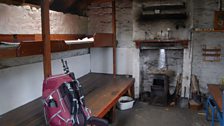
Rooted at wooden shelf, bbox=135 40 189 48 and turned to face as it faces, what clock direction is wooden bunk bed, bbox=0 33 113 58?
wooden bunk bed, bbox=0 33 113 58 is roughly at 1 o'clock from wooden shelf, bbox=135 40 189 48.

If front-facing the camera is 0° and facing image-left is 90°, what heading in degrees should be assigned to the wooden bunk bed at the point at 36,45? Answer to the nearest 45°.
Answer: approximately 315°

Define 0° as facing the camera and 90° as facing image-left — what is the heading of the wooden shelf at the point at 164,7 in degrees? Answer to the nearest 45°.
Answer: approximately 0°

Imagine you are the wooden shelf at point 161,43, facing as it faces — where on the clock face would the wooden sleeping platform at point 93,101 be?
The wooden sleeping platform is roughly at 1 o'clock from the wooden shelf.

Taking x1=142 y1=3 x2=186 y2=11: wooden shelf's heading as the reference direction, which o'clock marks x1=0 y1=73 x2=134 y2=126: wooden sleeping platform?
The wooden sleeping platform is roughly at 1 o'clock from the wooden shelf.
